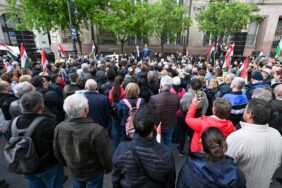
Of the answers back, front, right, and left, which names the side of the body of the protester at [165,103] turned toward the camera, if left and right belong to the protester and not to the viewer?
back

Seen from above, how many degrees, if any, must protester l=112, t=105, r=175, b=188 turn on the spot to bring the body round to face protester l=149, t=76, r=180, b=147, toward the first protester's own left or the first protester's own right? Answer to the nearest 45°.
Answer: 0° — they already face them

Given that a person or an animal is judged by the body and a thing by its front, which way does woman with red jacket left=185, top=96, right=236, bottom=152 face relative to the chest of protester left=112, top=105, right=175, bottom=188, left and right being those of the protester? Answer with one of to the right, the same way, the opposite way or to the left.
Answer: the same way

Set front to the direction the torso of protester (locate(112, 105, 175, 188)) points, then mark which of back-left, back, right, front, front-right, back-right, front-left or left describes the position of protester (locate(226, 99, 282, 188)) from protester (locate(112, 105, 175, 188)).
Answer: right

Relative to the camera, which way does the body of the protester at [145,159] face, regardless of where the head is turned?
away from the camera

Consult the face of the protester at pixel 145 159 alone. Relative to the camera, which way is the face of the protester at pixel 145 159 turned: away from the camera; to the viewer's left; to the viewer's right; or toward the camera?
away from the camera

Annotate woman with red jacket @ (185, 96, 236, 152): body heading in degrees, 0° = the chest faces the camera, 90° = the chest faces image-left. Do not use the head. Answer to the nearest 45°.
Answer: approximately 180°

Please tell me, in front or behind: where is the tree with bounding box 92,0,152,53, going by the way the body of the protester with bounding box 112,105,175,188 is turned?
in front

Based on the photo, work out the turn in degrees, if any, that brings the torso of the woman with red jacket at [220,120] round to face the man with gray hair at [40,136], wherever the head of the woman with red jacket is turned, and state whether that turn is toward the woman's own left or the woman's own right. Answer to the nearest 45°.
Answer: approximately 135° to the woman's own left

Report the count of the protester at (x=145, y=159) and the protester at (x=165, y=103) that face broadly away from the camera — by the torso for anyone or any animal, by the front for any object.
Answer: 2

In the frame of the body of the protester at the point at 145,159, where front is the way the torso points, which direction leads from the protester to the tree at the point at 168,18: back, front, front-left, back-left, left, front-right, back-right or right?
front

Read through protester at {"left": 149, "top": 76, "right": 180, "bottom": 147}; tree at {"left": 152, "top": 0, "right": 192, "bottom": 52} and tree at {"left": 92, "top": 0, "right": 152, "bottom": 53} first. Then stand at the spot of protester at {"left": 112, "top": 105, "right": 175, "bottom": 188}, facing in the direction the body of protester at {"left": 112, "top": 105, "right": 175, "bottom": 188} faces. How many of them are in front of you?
3

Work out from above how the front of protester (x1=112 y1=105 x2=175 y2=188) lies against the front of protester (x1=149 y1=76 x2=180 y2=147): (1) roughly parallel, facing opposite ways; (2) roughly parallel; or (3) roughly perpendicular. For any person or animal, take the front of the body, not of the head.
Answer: roughly parallel

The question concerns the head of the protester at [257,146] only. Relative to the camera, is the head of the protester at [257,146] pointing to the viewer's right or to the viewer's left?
to the viewer's left

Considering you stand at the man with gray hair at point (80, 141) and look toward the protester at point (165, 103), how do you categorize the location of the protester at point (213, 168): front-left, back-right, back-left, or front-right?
front-right

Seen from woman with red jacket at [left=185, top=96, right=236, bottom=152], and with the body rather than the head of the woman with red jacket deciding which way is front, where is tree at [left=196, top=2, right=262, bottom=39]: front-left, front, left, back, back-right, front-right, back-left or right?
front

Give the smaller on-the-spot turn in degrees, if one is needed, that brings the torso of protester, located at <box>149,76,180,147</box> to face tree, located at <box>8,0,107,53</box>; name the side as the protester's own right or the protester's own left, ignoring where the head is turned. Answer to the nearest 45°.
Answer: approximately 45° to the protester's own left
